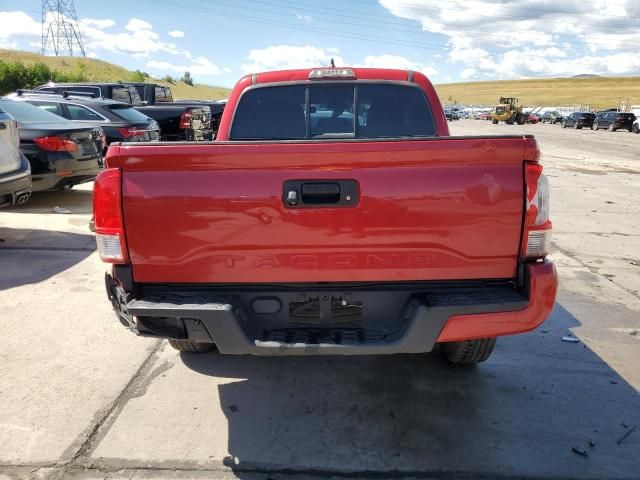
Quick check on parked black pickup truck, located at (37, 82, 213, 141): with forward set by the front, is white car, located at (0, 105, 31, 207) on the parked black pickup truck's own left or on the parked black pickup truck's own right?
on the parked black pickup truck's own left

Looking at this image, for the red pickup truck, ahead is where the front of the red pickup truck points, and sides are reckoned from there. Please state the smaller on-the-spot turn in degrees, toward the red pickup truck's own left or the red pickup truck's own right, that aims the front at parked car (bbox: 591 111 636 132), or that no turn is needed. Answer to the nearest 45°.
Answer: approximately 45° to the red pickup truck's own right

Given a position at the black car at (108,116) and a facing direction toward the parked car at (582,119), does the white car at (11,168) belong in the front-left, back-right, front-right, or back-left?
back-right

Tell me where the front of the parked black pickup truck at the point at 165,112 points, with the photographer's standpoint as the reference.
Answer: facing to the left of the viewer

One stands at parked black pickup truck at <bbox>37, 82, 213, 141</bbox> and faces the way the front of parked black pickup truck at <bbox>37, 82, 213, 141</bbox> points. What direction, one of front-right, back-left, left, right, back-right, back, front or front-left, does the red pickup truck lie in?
left

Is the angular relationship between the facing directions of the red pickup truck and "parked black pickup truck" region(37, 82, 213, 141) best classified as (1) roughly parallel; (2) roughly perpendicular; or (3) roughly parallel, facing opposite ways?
roughly perpendicular

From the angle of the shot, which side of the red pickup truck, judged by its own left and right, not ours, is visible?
back

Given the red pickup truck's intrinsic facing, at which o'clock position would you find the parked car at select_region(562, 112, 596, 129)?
The parked car is roughly at 1 o'clock from the red pickup truck.

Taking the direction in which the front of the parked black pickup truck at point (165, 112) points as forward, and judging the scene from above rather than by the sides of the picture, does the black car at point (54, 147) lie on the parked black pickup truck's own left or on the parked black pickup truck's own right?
on the parked black pickup truck's own left

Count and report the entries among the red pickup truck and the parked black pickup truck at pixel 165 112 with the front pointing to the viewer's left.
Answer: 1
